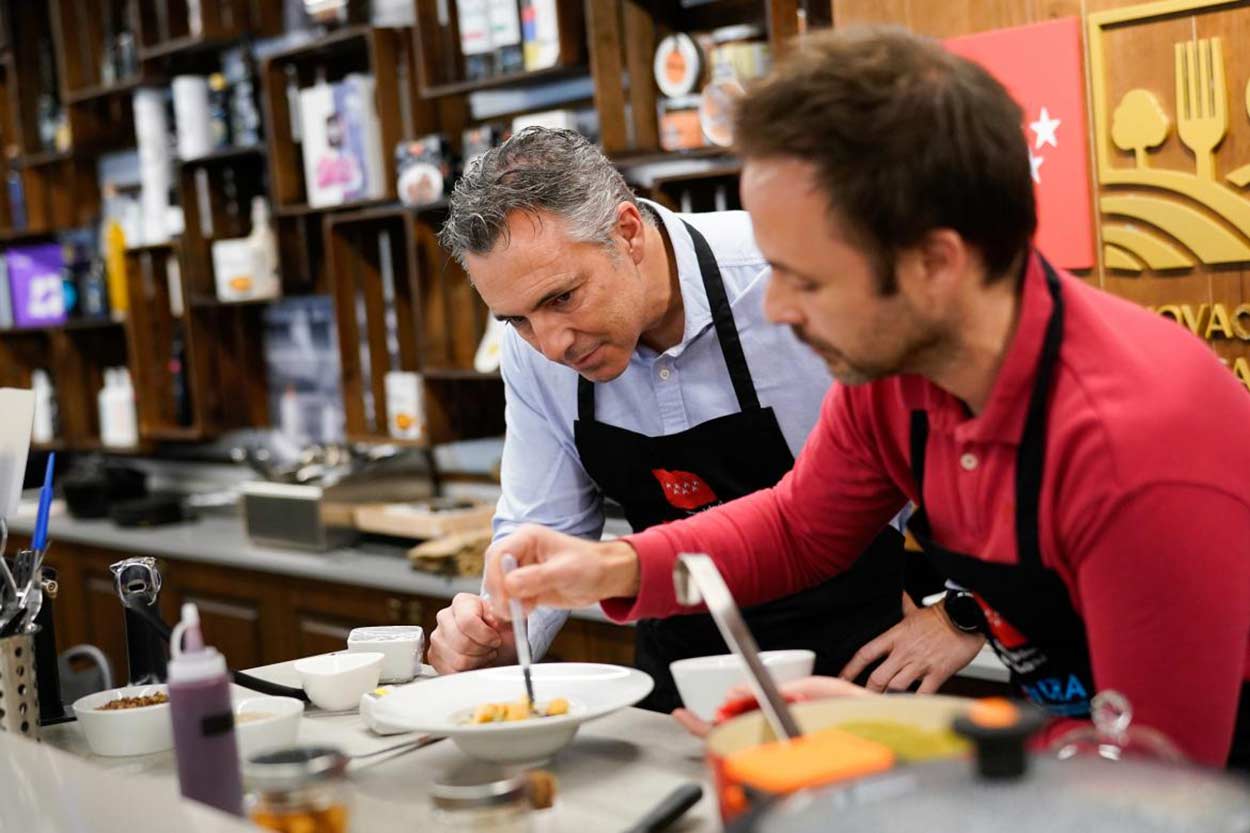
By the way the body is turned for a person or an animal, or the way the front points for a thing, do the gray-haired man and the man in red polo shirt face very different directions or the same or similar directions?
same or similar directions

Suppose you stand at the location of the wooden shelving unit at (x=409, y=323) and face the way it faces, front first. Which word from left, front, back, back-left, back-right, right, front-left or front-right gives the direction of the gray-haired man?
front

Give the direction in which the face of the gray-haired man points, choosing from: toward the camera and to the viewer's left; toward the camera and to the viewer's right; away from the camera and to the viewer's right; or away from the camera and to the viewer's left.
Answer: toward the camera and to the viewer's left

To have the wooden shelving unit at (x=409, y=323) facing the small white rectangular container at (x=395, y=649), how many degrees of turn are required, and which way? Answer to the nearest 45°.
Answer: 0° — it already faces it

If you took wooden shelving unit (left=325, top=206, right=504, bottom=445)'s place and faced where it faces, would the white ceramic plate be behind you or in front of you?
in front

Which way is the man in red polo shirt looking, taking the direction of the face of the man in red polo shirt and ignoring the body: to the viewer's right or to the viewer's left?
to the viewer's left

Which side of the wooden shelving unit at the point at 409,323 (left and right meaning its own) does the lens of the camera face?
front

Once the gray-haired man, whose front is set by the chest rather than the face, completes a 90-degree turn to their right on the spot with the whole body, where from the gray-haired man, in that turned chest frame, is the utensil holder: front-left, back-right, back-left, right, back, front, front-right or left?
left

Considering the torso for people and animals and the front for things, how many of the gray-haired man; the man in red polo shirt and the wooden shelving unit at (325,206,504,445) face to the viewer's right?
0

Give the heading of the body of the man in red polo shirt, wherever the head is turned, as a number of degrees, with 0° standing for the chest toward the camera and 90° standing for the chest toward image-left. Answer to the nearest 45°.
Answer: approximately 45°
